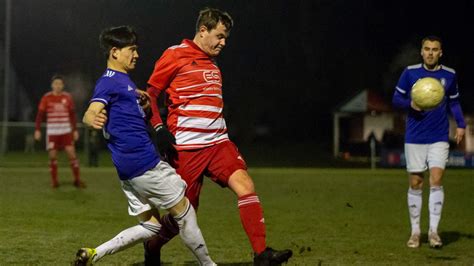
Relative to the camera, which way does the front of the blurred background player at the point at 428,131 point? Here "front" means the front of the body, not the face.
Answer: toward the camera

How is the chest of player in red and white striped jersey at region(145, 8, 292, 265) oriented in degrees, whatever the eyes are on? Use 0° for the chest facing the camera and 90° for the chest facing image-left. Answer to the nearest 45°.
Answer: approximately 315°

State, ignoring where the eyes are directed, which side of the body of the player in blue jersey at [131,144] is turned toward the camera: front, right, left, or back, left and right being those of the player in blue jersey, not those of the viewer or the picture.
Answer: right

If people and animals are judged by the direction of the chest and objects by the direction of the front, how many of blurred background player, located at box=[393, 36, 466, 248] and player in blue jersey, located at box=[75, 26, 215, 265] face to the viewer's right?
1

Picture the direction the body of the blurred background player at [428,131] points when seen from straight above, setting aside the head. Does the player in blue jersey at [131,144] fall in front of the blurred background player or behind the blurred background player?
in front

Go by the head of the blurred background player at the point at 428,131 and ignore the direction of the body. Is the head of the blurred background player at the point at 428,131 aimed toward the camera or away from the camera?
toward the camera

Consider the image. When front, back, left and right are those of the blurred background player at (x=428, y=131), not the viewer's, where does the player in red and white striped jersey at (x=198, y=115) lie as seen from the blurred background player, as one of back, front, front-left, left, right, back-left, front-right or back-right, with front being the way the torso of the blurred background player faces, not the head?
front-right

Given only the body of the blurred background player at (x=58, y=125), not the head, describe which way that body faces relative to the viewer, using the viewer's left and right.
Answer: facing the viewer

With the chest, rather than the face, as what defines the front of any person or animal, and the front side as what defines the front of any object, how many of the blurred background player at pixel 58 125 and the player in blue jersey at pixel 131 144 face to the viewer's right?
1

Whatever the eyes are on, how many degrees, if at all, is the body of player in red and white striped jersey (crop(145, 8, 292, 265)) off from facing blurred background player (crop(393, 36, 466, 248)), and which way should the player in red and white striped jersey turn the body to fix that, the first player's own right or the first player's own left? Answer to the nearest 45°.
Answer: approximately 90° to the first player's own left

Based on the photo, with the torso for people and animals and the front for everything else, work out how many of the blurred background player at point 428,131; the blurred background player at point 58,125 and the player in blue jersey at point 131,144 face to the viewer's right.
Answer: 1

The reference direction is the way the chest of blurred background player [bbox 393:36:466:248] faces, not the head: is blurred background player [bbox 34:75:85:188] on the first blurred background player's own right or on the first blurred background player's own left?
on the first blurred background player's own right

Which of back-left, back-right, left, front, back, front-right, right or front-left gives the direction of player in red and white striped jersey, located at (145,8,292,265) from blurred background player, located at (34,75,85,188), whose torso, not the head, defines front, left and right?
front

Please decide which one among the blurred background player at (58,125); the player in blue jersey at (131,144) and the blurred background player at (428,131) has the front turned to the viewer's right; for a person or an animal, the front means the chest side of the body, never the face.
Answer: the player in blue jersey

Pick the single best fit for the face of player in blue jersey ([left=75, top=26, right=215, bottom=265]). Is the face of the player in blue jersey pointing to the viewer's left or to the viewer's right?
to the viewer's right
